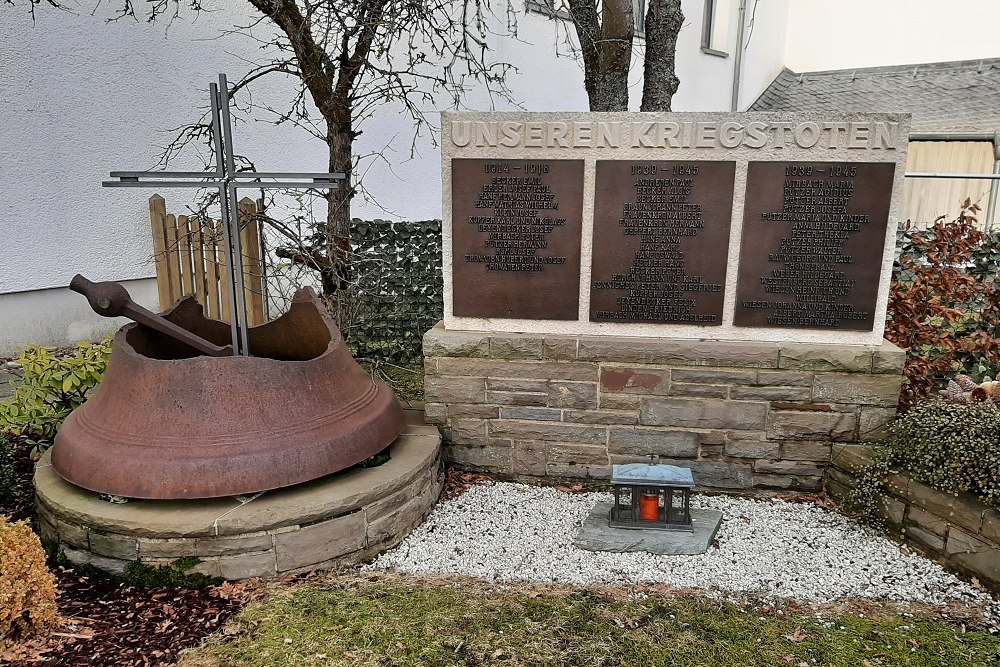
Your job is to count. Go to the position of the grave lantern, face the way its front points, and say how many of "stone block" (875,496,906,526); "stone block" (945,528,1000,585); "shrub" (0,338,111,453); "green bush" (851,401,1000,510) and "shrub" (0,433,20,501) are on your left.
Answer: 3

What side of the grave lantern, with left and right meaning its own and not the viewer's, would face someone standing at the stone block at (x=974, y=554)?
left

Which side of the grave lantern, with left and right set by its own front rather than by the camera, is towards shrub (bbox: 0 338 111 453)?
right

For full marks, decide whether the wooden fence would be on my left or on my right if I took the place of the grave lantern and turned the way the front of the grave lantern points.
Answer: on my right

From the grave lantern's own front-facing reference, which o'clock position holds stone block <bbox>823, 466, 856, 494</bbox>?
The stone block is roughly at 8 o'clock from the grave lantern.

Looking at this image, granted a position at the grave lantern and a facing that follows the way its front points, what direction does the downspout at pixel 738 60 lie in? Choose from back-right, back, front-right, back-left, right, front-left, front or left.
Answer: back

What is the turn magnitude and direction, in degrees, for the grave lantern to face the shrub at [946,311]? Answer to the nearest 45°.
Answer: approximately 135° to its left

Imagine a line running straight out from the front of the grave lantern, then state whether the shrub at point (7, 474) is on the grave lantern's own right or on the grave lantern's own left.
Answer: on the grave lantern's own right

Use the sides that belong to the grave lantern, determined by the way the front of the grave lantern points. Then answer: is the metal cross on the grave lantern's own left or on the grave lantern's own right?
on the grave lantern's own right

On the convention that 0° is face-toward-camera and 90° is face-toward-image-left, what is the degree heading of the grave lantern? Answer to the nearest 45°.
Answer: approximately 0°
